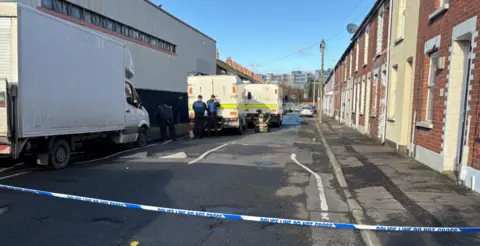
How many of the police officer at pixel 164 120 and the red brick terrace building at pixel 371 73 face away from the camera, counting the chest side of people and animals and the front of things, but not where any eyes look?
1

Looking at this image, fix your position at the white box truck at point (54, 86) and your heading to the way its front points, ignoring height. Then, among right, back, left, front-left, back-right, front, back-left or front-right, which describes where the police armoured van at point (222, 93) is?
front

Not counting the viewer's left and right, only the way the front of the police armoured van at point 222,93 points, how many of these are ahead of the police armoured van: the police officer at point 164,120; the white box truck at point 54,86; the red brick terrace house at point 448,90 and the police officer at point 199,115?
0

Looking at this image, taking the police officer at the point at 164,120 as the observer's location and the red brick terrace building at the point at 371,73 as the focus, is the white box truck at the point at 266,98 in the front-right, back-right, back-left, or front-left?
front-left

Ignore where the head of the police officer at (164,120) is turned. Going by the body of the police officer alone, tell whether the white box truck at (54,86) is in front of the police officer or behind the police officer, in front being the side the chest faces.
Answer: behind

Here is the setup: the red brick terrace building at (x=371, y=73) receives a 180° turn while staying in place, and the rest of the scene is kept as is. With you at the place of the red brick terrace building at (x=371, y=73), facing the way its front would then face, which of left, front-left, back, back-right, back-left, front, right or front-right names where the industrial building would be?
back

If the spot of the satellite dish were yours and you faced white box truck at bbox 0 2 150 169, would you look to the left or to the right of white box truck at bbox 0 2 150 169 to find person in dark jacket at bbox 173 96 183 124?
right

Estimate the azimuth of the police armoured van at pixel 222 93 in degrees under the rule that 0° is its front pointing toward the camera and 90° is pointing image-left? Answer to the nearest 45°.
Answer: approximately 180°

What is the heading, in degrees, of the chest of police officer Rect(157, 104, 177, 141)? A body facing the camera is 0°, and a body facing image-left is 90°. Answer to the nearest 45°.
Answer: approximately 180°

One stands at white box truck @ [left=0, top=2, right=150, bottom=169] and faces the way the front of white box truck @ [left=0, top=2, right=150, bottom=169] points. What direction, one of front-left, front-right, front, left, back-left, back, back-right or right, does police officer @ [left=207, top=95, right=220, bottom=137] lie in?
front

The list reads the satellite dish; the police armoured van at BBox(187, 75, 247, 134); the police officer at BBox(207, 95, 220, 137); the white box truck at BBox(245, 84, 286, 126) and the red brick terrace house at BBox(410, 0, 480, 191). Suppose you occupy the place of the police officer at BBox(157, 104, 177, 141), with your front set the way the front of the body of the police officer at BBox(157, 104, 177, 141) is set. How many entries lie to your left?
0

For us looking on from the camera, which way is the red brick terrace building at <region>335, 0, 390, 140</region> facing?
facing to the left of the viewer

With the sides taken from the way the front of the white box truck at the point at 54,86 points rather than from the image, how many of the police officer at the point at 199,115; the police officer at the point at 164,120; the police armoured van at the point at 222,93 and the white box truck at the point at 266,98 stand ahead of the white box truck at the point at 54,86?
4

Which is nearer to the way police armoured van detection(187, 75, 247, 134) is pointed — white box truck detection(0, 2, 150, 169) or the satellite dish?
the satellite dish

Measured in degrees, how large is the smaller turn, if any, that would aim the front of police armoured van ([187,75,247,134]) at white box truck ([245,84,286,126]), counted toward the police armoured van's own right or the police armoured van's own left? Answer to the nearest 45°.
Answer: approximately 45° to the police armoured van's own right
